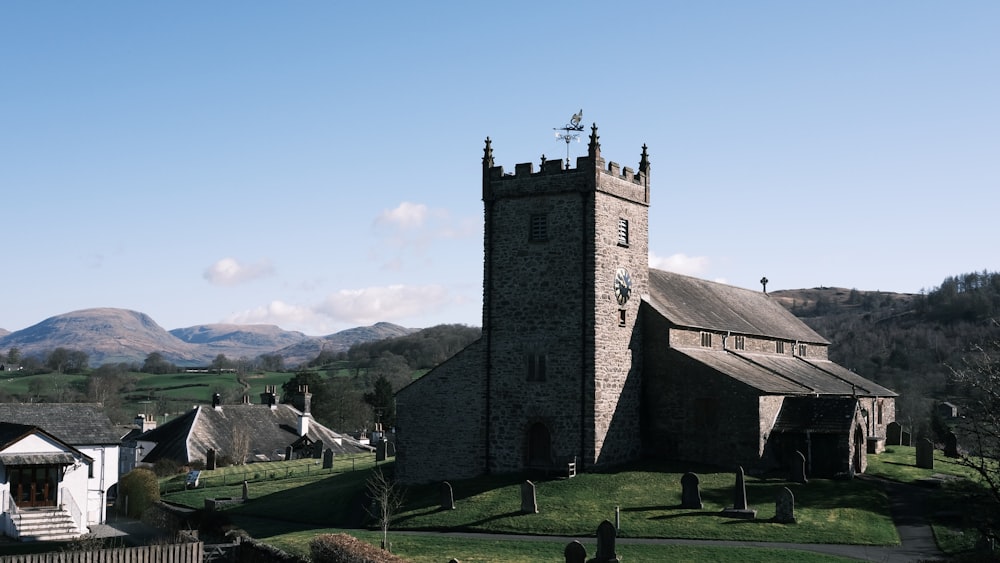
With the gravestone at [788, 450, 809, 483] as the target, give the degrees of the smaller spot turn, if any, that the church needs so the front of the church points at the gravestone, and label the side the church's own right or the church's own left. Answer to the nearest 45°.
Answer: approximately 135° to the church's own left

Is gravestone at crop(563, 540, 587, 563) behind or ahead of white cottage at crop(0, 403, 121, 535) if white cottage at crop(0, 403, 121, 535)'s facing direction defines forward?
ahead

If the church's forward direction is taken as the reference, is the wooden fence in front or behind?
in front

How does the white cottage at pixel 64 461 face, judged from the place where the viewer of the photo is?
facing the viewer

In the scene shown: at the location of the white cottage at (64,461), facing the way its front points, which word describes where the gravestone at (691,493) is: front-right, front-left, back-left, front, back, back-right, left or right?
front-left

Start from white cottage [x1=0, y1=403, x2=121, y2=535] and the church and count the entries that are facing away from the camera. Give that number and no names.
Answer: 0

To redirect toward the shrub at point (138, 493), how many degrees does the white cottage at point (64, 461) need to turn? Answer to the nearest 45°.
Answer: approximately 135° to its left

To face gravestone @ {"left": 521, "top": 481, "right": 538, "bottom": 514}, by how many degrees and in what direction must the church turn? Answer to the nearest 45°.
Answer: approximately 45° to its left
